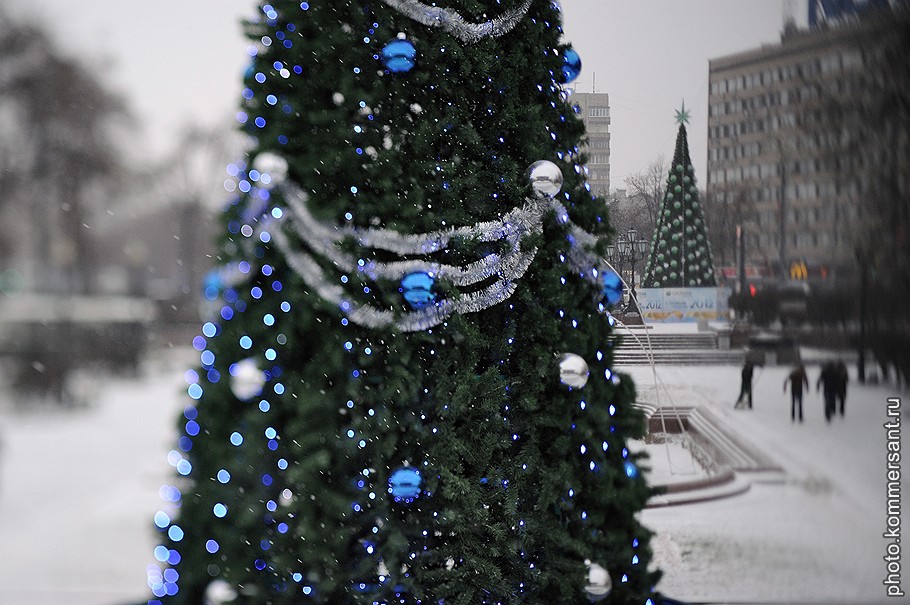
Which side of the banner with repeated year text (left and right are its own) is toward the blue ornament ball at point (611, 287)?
front

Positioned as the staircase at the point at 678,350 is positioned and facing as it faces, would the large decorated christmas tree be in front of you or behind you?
in front

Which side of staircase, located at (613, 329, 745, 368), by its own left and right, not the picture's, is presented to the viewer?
front

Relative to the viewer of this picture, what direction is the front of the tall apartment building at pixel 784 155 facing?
facing the viewer and to the left of the viewer

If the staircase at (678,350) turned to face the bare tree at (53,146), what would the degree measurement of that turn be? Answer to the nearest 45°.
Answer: approximately 90° to its right

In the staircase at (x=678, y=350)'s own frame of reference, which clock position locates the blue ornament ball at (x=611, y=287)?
The blue ornament ball is roughly at 12 o'clock from the staircase.

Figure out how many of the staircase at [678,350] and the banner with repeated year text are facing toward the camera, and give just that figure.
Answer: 2

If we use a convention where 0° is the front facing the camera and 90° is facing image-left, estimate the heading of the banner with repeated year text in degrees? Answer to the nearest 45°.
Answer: approximately 0°
